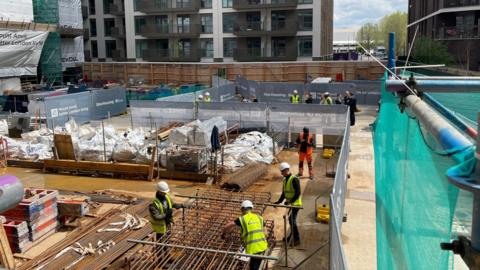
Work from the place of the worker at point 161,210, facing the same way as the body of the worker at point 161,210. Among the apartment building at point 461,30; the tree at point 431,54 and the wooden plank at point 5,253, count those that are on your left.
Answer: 2

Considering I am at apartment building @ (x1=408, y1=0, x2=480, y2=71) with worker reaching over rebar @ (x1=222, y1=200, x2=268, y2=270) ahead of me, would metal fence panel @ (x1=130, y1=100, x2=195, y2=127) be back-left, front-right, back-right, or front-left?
front-right

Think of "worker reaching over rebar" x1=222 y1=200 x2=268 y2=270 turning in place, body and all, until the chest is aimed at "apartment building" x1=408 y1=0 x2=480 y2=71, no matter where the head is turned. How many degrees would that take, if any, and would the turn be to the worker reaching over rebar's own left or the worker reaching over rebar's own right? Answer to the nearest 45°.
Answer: approximately 90° to the worker reaching over rebar's own right

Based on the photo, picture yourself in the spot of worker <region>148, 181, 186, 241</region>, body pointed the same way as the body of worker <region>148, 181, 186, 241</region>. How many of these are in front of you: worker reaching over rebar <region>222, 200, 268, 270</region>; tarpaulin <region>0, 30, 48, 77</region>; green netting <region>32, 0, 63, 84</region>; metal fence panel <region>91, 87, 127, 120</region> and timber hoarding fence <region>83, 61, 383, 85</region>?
1

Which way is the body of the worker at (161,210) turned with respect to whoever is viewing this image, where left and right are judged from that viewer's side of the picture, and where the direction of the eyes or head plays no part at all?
facing the viewer and to the right of the viewer

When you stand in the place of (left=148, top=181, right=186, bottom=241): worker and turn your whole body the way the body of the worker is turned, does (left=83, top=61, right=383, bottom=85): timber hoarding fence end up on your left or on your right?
on your left

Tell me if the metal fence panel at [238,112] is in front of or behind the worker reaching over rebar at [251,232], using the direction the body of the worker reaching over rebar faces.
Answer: in front

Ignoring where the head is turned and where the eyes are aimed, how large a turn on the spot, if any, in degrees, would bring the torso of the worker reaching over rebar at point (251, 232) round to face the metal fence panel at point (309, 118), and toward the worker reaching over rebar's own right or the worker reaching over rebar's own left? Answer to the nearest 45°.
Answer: approximately 45° to the worker reaching over rebar's own right

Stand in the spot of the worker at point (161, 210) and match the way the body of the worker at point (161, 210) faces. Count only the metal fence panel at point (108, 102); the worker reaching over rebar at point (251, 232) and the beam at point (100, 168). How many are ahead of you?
1

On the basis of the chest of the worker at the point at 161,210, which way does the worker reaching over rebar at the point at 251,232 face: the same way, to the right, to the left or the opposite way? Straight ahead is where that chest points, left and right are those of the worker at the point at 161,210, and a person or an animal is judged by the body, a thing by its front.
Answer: the opposite way

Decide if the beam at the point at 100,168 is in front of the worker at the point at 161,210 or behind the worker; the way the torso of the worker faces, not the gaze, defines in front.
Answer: behind

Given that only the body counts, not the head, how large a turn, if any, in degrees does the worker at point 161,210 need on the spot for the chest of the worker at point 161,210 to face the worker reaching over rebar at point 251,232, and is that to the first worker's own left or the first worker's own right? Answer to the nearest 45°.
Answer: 0° — they already face them

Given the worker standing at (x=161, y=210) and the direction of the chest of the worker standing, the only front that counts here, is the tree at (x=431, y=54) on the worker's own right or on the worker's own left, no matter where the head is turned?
on the worker's own left
